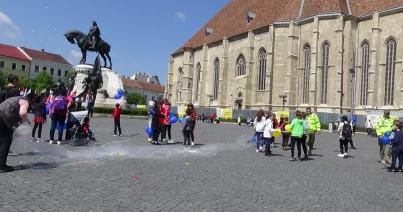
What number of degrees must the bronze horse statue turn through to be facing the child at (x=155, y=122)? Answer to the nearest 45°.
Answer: approximately 90° to its left

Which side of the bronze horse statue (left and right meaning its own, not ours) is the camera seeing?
left

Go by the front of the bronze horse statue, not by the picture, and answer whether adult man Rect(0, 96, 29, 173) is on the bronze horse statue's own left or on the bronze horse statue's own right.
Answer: on the bronze horse statue's own left

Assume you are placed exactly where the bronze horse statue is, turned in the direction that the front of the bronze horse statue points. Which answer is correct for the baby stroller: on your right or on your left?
on your left

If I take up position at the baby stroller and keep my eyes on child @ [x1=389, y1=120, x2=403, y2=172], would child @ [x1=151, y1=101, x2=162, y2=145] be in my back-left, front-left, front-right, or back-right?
front-left

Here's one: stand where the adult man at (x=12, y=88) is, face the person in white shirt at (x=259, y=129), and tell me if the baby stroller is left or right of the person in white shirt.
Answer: left

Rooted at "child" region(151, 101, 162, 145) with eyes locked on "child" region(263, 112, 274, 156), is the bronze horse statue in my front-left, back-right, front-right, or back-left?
back-left

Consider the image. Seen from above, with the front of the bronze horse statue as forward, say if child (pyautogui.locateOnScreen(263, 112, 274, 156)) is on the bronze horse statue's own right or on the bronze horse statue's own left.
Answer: on the bronze horse statue's own left
